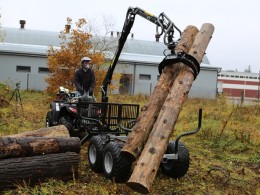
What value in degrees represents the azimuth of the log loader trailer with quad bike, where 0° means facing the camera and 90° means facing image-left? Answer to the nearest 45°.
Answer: approximately 135°

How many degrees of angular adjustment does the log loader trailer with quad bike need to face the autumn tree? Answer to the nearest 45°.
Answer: approximately 45° to its right
